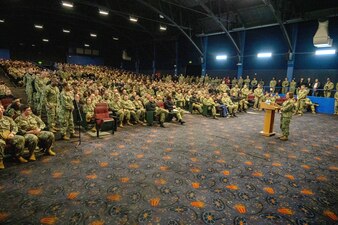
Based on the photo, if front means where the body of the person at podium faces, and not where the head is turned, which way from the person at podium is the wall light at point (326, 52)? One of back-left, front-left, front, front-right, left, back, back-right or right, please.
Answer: right

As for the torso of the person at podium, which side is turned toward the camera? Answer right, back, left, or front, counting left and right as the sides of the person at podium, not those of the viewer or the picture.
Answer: left

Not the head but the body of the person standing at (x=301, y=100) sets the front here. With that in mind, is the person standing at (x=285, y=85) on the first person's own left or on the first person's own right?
on the first person's own right

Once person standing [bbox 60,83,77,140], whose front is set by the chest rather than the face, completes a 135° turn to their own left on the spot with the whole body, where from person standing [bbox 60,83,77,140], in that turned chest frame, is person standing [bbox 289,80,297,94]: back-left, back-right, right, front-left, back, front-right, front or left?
right

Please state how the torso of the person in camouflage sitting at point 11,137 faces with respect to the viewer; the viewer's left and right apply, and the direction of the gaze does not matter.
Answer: facing the viewer and to the right of the viewer

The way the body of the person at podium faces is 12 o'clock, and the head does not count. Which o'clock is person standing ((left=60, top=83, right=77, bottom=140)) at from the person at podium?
The person standing is roughly at 11 o'clock from the person at podium.

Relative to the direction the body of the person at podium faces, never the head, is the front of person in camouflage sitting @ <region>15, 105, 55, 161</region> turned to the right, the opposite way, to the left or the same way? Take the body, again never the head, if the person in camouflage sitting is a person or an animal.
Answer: the opposite way

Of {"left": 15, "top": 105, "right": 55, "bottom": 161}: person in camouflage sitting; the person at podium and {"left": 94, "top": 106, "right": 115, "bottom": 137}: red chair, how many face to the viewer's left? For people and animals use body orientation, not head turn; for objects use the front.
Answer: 1

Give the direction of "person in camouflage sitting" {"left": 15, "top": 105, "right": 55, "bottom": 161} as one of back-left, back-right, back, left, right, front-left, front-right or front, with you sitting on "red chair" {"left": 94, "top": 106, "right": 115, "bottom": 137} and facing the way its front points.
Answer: right

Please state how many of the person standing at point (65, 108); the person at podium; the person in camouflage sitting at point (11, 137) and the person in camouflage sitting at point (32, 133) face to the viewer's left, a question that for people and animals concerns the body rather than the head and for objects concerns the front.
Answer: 1
